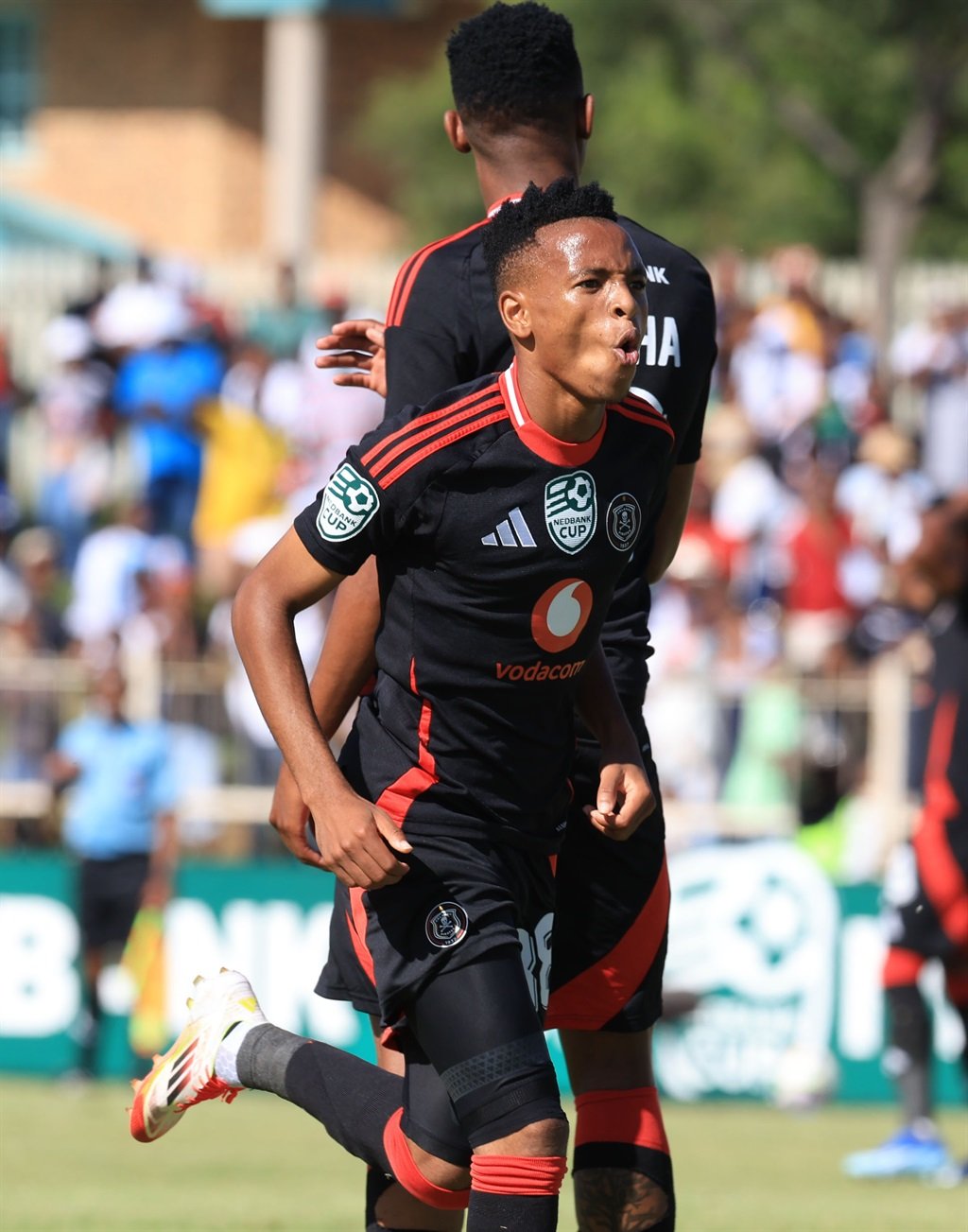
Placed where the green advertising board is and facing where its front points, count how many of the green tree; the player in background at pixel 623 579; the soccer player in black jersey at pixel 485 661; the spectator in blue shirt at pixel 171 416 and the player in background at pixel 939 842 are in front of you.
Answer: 3

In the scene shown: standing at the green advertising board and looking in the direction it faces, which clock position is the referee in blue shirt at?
The referee in blue shirt is roughly at 3 o'clock from the green advertising board.

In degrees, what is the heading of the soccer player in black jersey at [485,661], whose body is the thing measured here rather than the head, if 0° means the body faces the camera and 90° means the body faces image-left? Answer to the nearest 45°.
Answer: approximately 315°

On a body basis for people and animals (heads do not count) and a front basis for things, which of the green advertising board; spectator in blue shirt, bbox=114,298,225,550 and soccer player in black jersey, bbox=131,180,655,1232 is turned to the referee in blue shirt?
the spectator in blue shirt

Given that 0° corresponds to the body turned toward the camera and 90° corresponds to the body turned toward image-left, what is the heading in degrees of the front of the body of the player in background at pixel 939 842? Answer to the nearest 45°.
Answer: approximately 90°

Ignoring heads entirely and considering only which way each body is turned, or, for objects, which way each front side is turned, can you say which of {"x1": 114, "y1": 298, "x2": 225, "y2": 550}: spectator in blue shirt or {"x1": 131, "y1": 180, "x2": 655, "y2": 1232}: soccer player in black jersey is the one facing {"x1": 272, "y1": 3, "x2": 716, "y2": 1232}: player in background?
the spectator in blue shirt
